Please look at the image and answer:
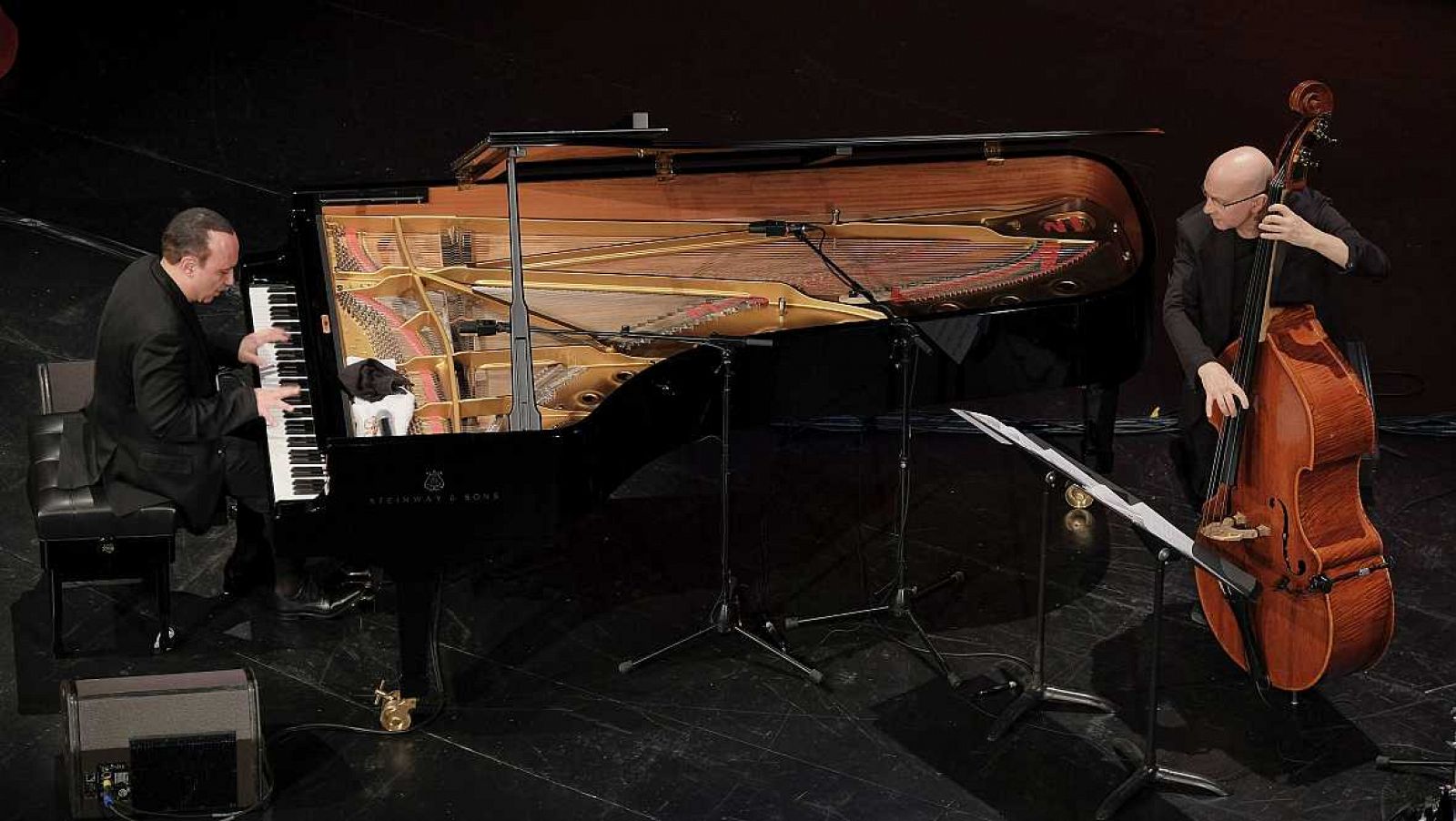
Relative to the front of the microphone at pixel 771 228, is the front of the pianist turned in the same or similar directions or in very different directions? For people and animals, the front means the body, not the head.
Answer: very different directions

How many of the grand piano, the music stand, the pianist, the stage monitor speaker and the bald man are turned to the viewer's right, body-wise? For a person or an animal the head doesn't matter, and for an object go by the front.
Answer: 2

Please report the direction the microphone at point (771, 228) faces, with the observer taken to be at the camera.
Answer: facing to the left of the viewer

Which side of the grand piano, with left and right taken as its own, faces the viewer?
left

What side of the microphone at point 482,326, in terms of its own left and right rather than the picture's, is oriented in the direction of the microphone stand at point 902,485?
back

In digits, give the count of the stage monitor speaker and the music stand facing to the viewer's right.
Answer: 1

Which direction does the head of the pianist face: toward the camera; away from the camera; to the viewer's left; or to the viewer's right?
to the viewer's right

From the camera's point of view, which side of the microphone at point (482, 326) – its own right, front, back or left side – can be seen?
left

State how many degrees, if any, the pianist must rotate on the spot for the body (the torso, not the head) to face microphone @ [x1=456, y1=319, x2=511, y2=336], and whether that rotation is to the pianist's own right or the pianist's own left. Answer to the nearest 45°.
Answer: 0° — they already face it

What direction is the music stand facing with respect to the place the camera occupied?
facing to the right of the viewer

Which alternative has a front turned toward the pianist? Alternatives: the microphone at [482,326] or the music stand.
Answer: the microphone

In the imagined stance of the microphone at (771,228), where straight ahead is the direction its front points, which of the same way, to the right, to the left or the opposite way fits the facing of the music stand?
the opposite way

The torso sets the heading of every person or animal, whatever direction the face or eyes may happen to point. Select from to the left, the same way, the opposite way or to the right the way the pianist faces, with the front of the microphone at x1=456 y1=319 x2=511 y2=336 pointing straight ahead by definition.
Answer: the opposite way

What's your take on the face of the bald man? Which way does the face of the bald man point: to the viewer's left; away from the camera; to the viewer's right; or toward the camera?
to the viewer's left

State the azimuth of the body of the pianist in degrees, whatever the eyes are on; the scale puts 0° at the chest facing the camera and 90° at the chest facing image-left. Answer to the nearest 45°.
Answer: approximately 270°
